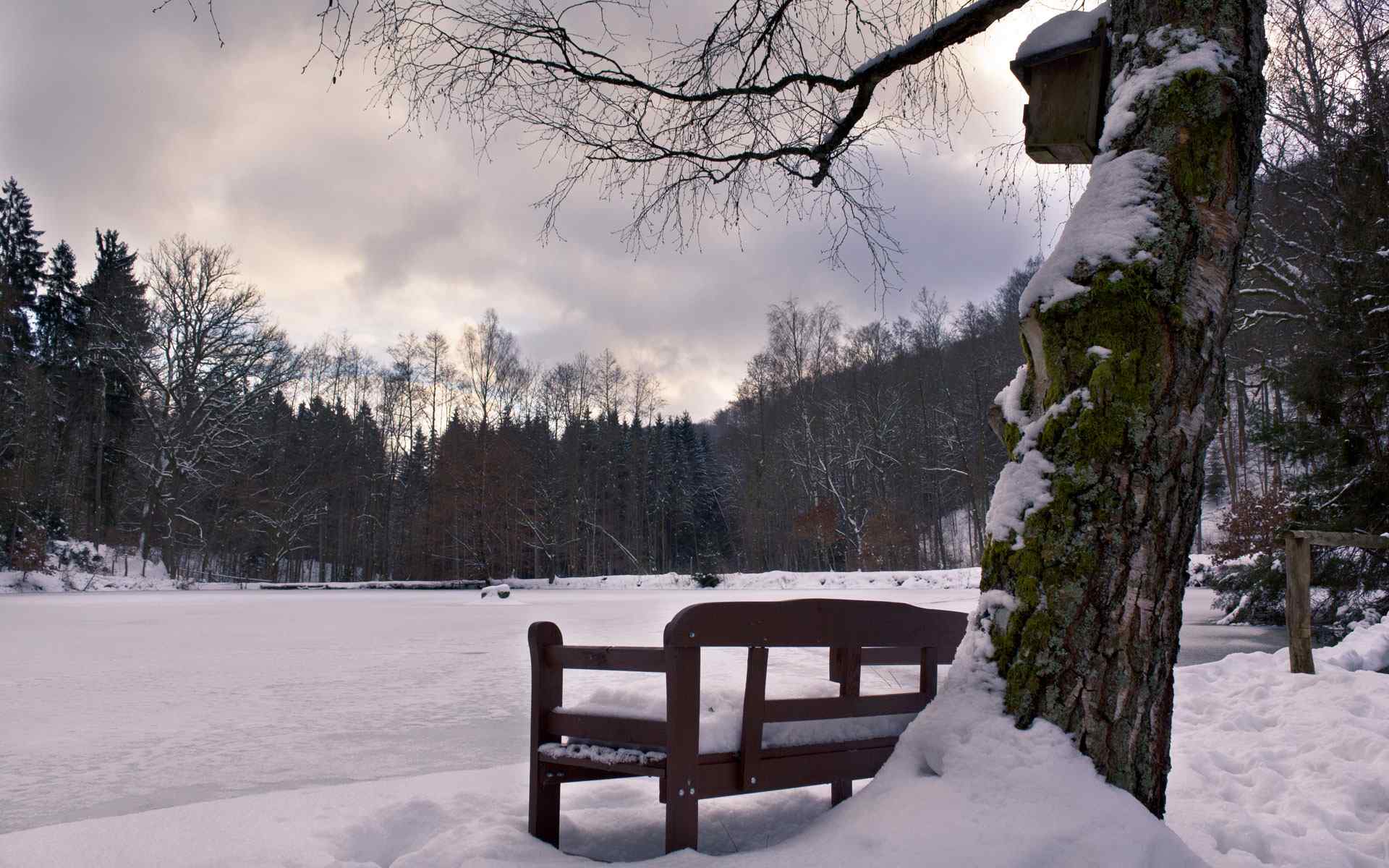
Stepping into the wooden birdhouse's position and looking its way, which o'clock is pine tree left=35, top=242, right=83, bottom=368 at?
The pine tree is roughly at 1 o'clock from the wooden birdhouse.

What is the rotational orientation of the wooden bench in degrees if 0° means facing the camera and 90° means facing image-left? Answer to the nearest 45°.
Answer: approximately 135°

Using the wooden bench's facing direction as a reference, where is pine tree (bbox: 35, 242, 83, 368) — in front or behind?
in front

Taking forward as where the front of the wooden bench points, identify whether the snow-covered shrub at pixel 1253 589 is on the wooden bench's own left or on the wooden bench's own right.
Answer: on the wooden bench's own right

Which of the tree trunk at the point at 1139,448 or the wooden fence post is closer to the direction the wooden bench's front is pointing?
the wooden fence post

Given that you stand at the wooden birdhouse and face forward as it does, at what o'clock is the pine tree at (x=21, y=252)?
The pine tree is roughly at 1 o'clock from the wooden birdhouse.

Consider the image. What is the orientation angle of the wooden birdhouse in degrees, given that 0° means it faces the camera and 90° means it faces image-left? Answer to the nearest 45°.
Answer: approximately 90°

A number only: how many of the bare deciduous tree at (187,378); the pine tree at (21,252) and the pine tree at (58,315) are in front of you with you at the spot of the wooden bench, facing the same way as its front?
3

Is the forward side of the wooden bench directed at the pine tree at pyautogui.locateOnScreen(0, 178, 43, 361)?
yes

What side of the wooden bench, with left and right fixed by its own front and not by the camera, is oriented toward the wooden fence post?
right

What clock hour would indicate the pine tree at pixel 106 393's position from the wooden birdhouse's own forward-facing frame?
The pine tree is roughly at 1 o'clock from the wooden birdhouse.
